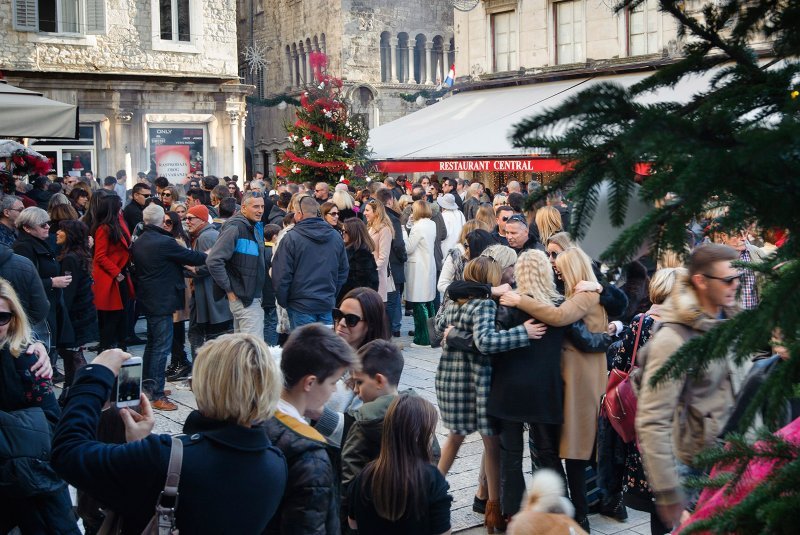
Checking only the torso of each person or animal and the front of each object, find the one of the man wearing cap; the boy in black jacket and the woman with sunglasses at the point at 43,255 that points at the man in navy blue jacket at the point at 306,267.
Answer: the woman with sunglasses

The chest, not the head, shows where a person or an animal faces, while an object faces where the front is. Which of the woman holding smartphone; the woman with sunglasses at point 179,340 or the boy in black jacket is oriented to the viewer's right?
the boy in black jacket

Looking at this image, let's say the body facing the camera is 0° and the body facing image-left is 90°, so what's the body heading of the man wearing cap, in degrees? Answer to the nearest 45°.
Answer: approximately 90°

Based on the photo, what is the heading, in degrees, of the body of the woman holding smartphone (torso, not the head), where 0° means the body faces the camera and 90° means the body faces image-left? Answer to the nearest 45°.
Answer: approximately 135°

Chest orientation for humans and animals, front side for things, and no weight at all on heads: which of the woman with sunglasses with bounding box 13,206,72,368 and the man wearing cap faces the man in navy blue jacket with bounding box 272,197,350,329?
the woman with sunglasses

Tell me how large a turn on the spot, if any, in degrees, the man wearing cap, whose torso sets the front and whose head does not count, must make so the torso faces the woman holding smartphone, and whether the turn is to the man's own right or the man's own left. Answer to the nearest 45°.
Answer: approximately 90° to the man's own left

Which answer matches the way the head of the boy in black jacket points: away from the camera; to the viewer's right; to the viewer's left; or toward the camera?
to the viewer's right
